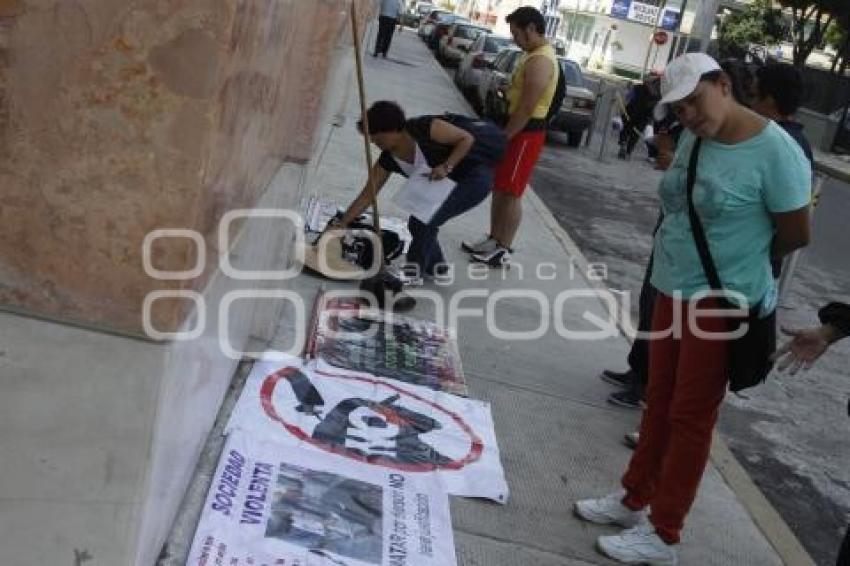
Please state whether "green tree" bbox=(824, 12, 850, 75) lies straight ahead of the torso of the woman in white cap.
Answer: no

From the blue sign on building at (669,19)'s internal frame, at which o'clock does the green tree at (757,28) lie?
The green tree is roughly at 10 o'clock from the blue sign on building.

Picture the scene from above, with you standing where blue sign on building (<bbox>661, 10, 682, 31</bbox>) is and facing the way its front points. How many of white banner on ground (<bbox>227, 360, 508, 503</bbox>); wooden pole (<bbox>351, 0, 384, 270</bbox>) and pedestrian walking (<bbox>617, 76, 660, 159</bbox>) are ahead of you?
3

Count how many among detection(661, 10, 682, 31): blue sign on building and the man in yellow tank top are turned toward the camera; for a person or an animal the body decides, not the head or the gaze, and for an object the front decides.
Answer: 1

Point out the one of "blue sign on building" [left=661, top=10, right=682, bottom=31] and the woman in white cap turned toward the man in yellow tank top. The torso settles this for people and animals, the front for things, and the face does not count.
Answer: the blue sign on building

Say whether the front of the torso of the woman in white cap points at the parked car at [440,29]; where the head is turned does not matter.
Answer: no

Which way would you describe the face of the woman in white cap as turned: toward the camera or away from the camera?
toward the camera

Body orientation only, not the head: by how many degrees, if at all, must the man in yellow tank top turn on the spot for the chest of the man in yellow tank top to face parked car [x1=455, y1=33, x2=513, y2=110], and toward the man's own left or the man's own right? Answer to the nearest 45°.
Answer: approximately 90° to the man's own right

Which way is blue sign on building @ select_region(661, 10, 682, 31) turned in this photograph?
toward the camera

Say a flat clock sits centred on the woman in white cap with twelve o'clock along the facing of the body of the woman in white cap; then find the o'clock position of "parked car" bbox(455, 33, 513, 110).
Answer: The parked car is roughly at 4 o'clock from the woman in white cap.

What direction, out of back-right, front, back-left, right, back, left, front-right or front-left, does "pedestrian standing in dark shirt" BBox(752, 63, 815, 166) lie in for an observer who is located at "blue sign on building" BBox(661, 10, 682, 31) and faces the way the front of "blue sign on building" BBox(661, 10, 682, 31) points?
front

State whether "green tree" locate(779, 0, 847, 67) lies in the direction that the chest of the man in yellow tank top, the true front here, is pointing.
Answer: no

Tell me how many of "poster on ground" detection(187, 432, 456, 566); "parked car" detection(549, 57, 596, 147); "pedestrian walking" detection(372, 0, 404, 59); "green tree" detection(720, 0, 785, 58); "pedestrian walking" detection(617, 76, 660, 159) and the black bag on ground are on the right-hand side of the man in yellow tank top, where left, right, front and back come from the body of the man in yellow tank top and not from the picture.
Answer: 4

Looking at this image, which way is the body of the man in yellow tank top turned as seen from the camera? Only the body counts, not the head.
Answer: to the viewer's left

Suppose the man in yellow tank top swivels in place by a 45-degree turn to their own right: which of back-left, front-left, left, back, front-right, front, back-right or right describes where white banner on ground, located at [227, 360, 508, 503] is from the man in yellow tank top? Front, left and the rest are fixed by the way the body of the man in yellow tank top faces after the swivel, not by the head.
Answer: back-left

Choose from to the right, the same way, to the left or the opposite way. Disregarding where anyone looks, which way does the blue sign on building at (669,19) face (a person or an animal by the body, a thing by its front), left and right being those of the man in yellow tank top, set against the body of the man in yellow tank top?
to the left

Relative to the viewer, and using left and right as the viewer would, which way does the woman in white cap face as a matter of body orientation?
facing the viewer and to the left of the viewer
